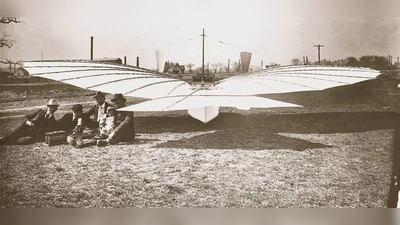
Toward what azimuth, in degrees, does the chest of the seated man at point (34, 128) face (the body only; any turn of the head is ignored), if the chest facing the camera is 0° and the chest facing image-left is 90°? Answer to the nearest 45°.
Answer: approximately 45°
